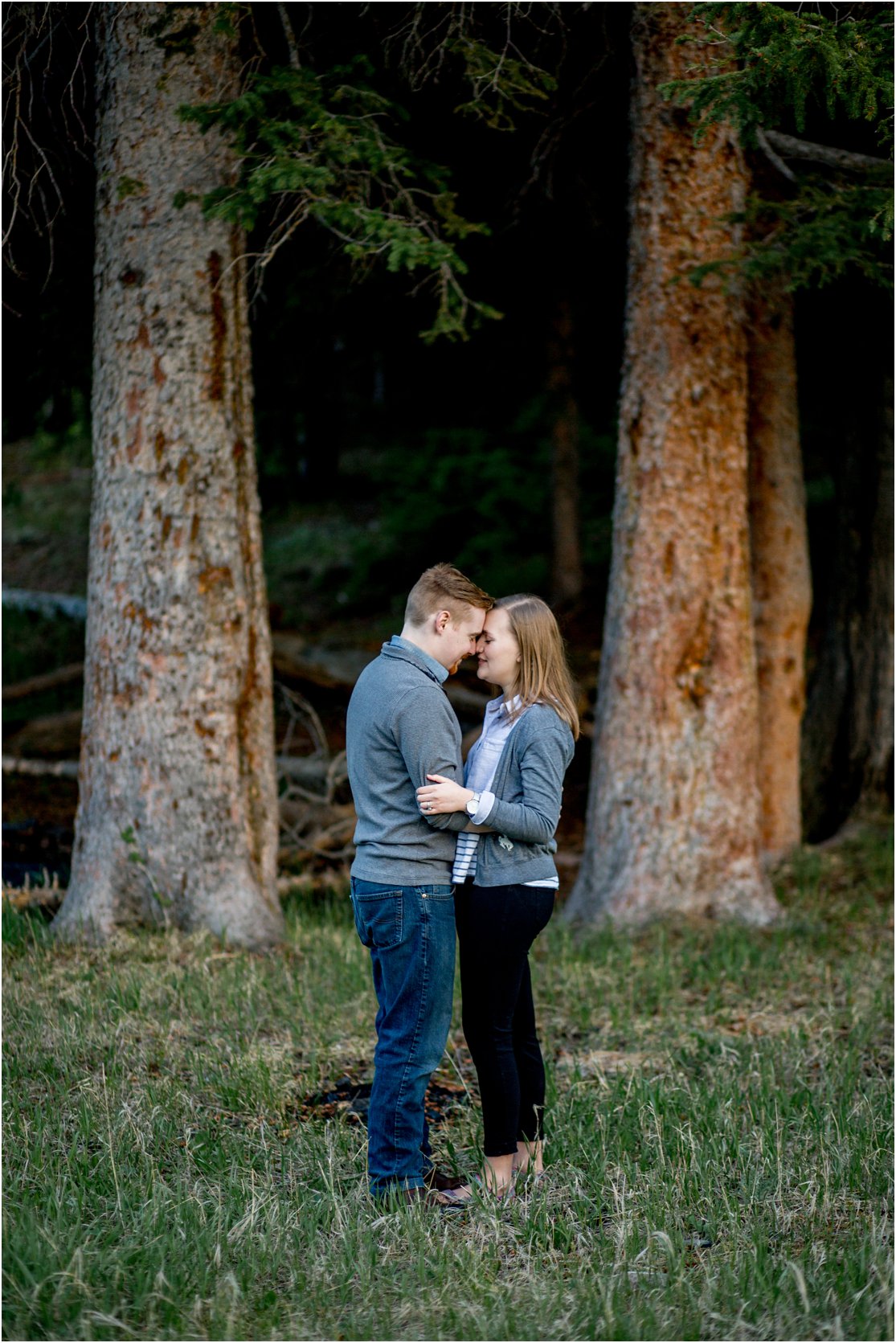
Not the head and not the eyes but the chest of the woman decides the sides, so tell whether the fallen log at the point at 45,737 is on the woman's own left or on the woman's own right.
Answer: on the woman's own right

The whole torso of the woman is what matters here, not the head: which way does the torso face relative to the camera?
to the viewer's left

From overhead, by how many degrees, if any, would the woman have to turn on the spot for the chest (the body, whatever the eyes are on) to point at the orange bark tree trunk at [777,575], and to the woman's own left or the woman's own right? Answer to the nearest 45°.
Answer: approximately 90° to the woman's own right

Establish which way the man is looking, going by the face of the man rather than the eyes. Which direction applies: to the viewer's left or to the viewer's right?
to the viewer's right

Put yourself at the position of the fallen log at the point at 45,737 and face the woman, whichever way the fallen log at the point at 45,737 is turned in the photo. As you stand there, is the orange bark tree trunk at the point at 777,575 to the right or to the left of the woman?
left

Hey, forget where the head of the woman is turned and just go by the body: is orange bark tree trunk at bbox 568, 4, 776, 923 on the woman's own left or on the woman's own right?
on the woman's own right
